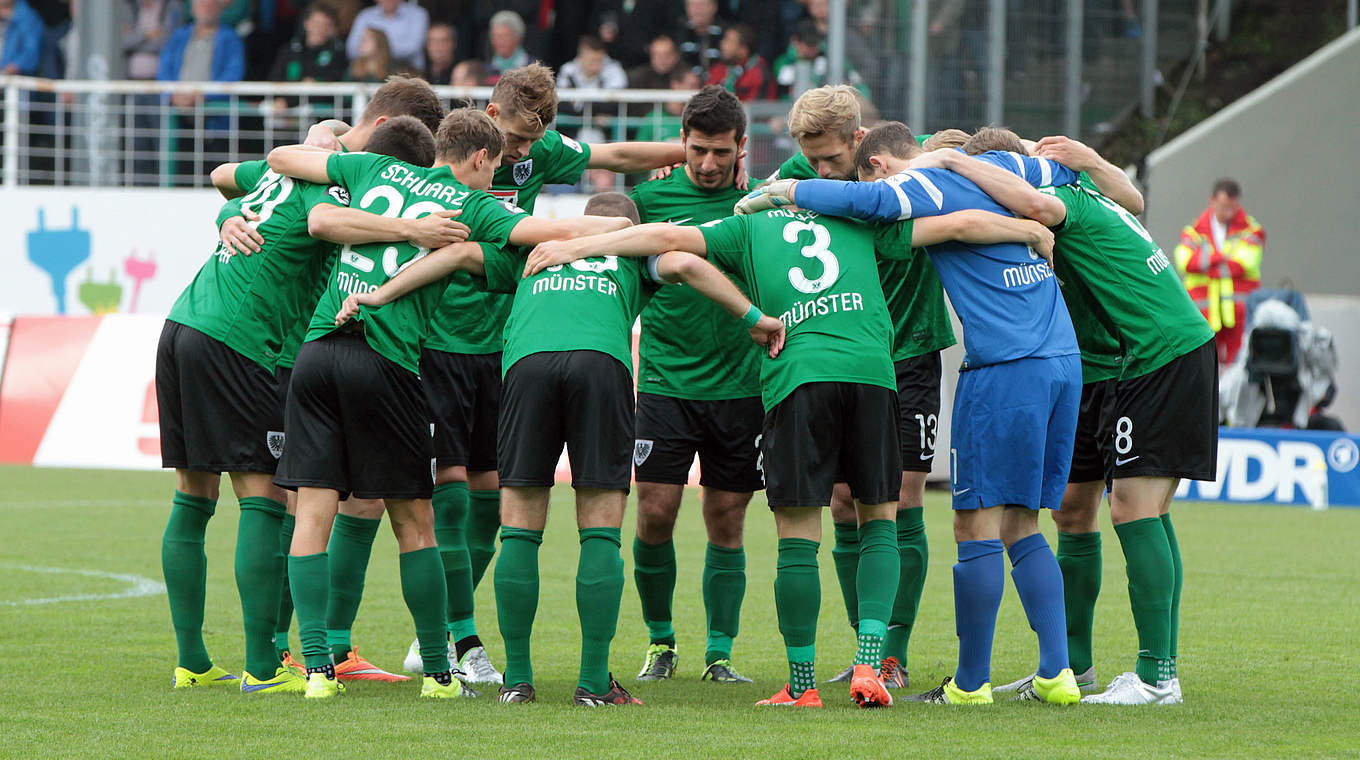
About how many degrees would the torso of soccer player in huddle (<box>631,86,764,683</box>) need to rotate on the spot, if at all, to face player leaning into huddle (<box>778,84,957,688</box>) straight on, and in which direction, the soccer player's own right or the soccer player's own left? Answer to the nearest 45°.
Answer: approximately 90° to the soccer player's own left

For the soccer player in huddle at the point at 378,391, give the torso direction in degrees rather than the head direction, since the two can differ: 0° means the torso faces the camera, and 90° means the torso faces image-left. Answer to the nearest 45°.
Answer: approximately 225°

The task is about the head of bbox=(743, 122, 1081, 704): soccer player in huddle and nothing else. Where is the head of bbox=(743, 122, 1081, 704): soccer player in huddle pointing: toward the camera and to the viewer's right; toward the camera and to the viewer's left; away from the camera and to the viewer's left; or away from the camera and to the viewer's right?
away from the camera and to the viewer's left

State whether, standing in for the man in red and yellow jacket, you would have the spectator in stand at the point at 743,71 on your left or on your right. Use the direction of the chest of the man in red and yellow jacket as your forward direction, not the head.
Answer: on your right

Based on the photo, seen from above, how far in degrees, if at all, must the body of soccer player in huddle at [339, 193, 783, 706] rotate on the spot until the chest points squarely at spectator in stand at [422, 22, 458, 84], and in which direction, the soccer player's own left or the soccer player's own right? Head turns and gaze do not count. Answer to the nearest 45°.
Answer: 0° — they already face them

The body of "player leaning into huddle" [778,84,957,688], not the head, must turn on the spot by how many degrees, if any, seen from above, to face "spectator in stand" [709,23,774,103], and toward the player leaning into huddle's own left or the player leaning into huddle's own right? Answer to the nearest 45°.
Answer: approximately 135° to the player leaning into huddle's own right

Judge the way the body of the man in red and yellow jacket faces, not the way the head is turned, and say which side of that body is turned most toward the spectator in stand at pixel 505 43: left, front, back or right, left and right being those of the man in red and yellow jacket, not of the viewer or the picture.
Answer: right
